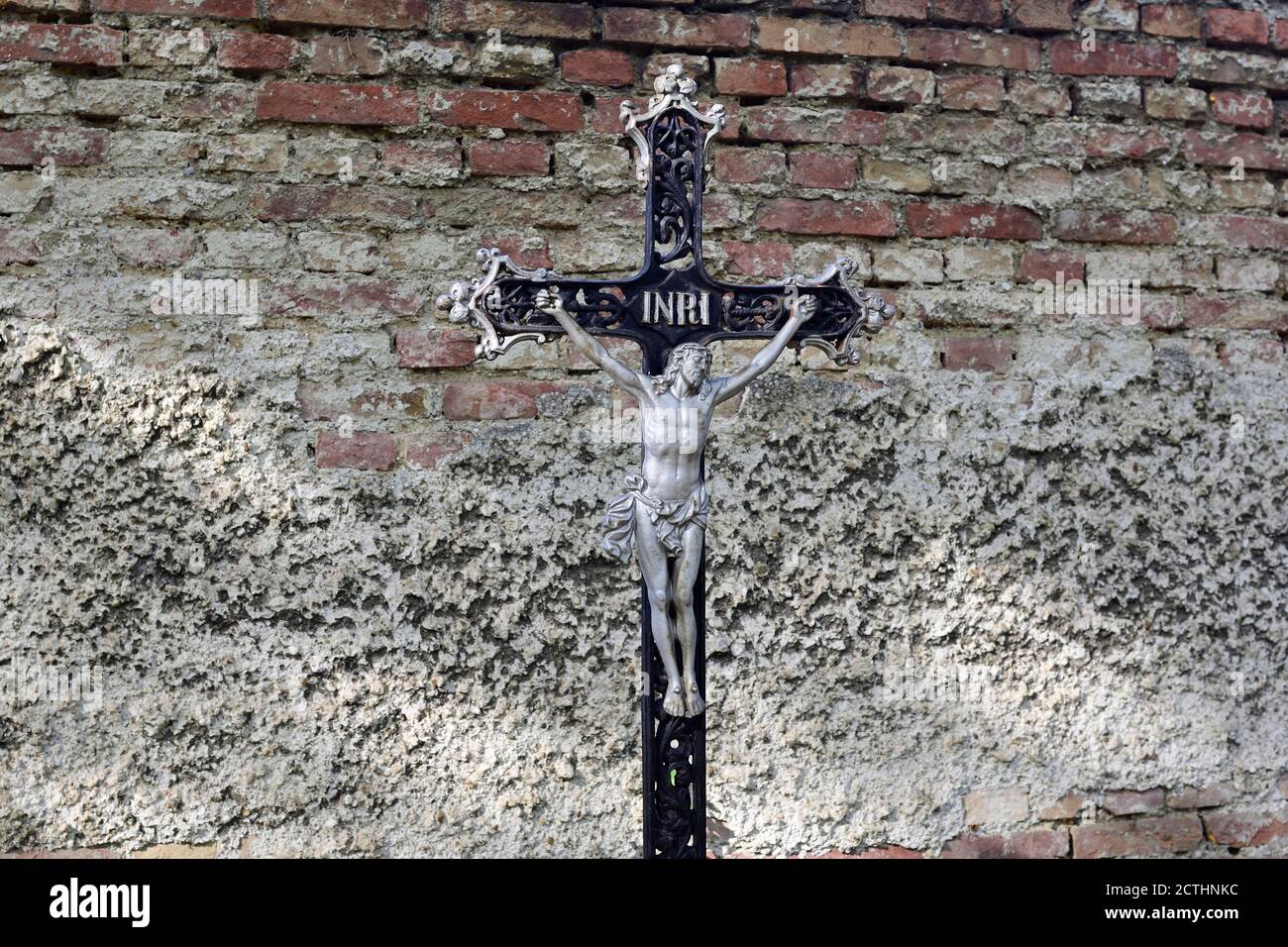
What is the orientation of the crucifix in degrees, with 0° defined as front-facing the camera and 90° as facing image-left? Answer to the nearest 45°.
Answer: approximately 0°

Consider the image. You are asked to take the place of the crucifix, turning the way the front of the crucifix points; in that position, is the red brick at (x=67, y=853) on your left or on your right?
on your right

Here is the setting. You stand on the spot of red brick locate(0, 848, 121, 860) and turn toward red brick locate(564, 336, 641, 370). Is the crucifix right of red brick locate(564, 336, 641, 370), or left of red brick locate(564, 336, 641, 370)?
right

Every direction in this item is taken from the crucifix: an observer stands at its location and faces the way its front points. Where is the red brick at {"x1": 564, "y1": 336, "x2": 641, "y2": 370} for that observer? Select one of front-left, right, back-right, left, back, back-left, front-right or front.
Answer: back
